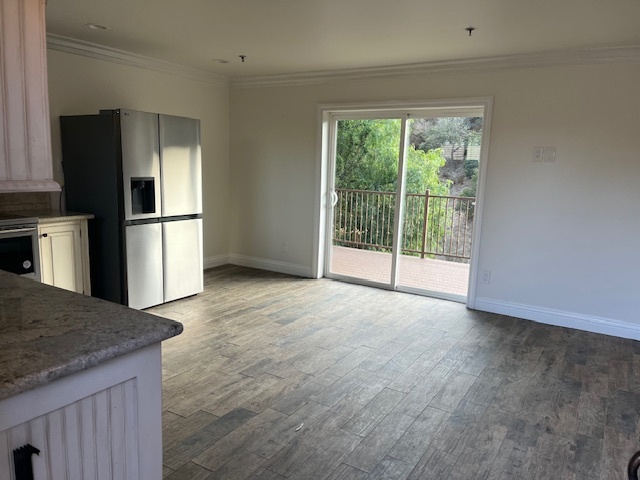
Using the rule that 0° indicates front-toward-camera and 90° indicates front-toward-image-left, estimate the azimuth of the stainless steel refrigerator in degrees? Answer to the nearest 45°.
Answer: approximately 315°

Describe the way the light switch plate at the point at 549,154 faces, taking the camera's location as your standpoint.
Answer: facing the viewer

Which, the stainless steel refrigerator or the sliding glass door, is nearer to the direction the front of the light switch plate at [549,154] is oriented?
the stainless steel refrigerator

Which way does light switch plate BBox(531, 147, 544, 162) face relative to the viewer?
toward the camera

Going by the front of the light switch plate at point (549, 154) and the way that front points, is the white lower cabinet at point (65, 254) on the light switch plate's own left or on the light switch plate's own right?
on the light switch plate's own right

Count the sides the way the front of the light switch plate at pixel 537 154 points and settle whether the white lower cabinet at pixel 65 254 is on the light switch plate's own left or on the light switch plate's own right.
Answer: on the light switch plate's own right

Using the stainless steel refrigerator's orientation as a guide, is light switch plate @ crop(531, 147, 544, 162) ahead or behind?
ahead

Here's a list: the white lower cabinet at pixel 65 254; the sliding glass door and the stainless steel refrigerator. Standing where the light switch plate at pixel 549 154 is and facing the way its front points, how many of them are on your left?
0

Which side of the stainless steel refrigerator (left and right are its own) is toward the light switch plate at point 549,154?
front

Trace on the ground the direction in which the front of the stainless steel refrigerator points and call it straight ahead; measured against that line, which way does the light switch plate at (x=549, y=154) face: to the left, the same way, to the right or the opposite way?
to the right

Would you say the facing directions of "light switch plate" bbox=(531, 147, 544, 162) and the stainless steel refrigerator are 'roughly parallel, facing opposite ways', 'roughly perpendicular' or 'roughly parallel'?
roughly perpendicular

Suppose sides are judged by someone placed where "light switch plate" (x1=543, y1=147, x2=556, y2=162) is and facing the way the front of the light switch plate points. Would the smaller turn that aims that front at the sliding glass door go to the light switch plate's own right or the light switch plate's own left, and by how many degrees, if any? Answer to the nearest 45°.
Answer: approximately 90° to the light switch plate's own right

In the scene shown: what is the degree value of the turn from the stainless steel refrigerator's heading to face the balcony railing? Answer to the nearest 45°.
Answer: approximately 45° to its left

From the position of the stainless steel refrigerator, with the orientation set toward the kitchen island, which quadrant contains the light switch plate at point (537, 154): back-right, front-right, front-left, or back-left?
front-left

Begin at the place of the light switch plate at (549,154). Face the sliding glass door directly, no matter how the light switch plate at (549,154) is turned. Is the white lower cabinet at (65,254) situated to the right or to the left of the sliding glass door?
left

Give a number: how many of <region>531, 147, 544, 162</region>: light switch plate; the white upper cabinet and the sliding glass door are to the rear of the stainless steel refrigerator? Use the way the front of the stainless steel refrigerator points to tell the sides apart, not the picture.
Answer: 0
